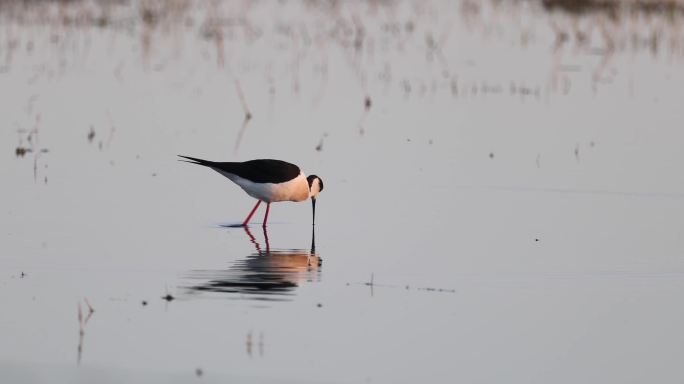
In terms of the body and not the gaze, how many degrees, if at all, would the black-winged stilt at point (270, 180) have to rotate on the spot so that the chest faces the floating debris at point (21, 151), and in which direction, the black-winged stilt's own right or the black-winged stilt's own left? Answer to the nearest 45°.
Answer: approximately 135° to the black-winged stilt's own left

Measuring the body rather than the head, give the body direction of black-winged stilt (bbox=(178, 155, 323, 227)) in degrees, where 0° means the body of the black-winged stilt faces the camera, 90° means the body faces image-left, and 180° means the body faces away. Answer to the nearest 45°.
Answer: approximately 270°
